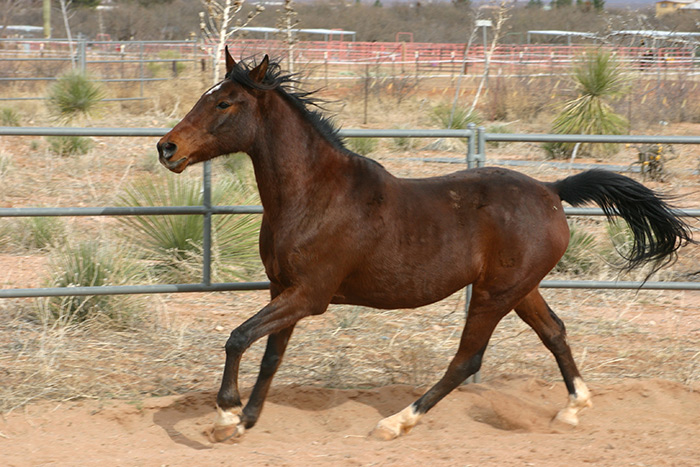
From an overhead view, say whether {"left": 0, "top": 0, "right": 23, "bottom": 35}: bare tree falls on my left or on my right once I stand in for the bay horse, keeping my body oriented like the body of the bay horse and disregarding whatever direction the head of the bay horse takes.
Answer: on my right

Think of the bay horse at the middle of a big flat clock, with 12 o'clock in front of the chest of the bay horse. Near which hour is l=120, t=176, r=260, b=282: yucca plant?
The yucca plant is roughly at 2 o'clock from the bay horse.

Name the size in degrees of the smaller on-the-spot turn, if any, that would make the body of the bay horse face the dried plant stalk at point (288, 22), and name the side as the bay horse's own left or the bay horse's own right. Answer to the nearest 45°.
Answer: approximately 90° to the bay horse's own right

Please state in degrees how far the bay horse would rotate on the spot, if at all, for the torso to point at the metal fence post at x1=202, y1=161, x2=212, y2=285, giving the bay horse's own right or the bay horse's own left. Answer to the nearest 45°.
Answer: approximately 45° to the bay horse's own right

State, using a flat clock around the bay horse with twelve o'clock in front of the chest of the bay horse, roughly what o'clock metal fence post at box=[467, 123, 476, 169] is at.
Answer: The metal fence post is roughly at 4 o'clock from the bay horse.

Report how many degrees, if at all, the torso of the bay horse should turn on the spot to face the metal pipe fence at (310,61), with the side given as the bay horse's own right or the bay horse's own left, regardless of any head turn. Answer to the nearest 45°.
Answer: approximately 90° to the bay horse's own right

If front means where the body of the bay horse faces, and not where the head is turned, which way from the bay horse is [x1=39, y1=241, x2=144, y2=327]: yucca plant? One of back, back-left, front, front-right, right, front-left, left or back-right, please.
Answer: front-right

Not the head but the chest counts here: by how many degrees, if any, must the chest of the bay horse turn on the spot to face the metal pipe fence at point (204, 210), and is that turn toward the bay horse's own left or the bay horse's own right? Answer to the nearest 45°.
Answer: approximately 45° to the bay horse's own right

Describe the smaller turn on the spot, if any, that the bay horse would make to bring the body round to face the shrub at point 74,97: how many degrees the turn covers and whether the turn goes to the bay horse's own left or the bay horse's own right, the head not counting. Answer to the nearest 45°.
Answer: approximately 45° to the bay horse's own right

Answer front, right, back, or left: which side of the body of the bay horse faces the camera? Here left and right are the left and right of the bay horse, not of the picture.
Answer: left

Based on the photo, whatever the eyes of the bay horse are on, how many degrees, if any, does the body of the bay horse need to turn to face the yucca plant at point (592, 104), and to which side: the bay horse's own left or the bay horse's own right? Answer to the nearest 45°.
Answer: approximately 90° to the bay horse's own right

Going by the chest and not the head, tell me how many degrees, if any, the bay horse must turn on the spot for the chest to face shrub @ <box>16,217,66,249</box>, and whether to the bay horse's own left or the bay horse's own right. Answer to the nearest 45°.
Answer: approximately 45° to the bay horse's own right
